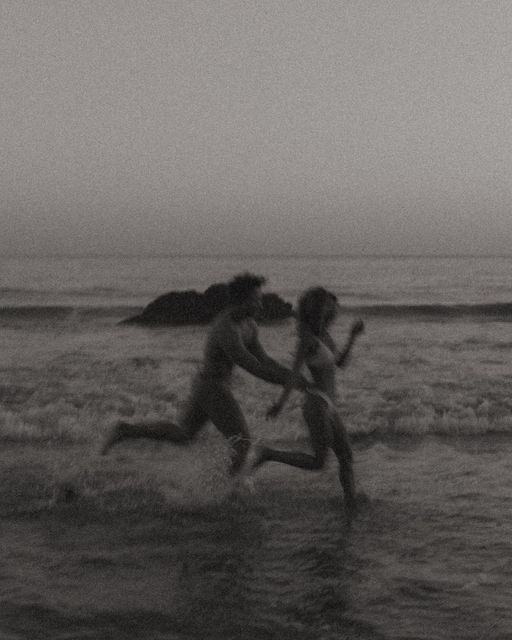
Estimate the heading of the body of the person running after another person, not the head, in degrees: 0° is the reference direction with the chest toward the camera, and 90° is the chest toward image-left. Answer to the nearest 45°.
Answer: approximately 270°
